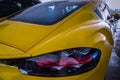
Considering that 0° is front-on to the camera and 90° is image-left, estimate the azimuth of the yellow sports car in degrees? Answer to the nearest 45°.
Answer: approximately 225°
